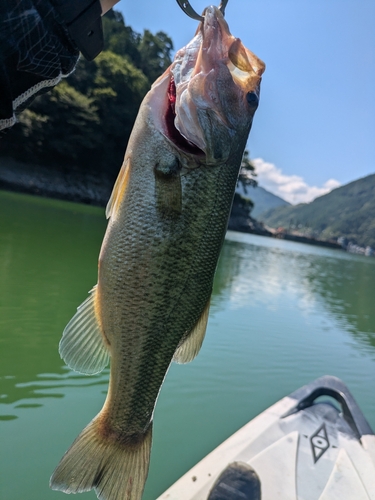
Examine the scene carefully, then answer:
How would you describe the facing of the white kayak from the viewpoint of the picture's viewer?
facing away from the viewer
